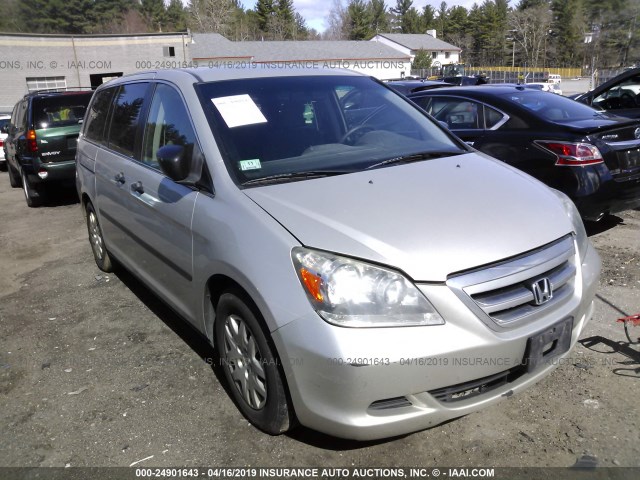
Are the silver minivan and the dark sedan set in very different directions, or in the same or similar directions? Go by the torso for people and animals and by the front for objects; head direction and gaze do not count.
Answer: very different directions

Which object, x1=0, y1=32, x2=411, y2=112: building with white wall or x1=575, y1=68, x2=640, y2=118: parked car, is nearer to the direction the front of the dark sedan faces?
the building with white wall

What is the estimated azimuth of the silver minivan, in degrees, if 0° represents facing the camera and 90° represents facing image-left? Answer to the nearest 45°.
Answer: approximately 315°

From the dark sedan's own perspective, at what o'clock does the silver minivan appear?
The silver minivan is roughly at 8 o'clock from the dark sedan.

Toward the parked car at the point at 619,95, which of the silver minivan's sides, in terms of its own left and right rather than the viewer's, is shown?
left

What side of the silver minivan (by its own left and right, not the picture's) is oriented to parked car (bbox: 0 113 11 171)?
back

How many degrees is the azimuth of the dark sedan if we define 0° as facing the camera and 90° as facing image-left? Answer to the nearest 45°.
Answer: approximately 135°

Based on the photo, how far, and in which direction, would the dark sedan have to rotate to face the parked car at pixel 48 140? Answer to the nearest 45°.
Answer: approximately 45° to its left

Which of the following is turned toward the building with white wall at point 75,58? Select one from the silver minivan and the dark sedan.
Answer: the dark sedan

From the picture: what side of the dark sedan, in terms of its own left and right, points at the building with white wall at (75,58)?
front

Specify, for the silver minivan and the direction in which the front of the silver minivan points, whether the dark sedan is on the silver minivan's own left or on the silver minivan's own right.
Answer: on the silver minivan's own left
